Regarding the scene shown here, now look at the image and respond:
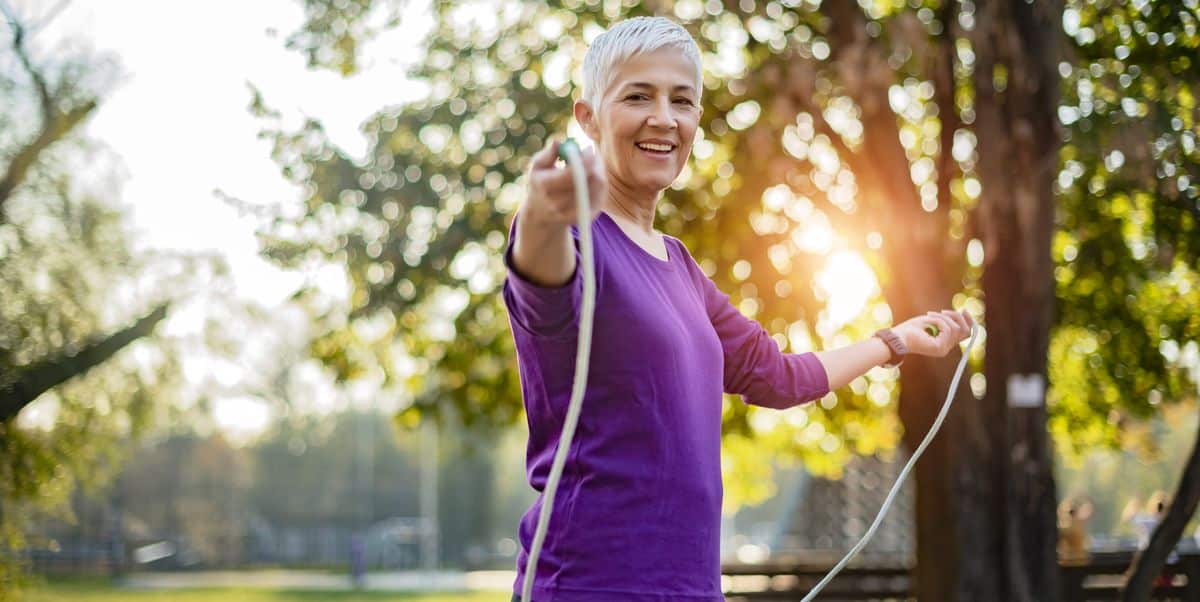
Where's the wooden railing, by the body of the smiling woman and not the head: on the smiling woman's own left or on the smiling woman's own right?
on the smiling woman's own left

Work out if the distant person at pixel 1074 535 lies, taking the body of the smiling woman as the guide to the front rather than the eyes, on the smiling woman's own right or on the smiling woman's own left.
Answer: on the smiling woman's own left

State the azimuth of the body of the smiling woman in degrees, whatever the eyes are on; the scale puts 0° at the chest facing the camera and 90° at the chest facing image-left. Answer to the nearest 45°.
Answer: approximately 315°

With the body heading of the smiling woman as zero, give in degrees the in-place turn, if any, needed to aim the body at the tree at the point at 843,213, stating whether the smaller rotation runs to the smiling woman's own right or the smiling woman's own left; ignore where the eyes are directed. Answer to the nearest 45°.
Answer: approximately 135° to the smiling woman's own left

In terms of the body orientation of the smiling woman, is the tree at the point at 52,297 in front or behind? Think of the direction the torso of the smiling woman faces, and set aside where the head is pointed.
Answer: behind
